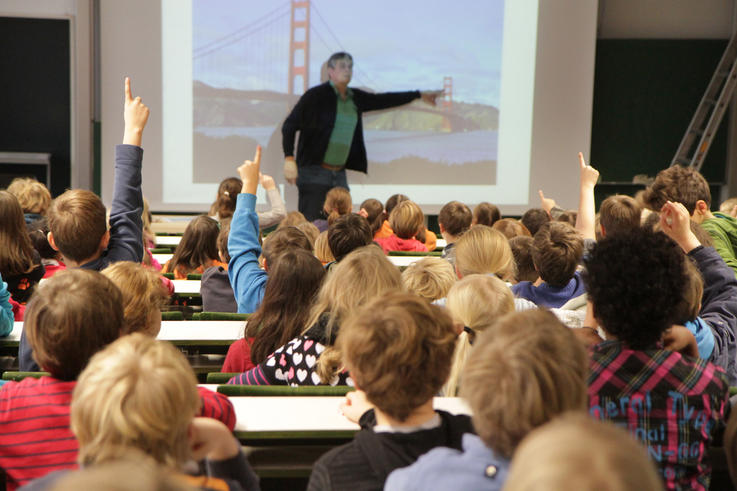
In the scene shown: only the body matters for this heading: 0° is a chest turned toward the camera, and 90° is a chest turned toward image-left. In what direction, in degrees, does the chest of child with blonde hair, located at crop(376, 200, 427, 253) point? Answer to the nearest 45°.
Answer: approximately 180°

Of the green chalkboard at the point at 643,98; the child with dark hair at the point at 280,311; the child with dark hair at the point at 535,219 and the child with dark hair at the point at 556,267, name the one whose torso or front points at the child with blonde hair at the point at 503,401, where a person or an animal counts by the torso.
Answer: the green chalkboard

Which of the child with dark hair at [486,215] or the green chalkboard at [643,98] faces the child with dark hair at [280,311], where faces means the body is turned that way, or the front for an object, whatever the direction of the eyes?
the green chalkboard

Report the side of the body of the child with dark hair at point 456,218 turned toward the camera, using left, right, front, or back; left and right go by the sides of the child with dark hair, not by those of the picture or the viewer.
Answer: back

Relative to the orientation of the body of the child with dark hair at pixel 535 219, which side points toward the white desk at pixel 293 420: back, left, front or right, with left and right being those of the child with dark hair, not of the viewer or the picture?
back

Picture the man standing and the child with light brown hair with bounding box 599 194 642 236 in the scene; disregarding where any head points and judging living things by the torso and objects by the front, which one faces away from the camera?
the child with light brown hair

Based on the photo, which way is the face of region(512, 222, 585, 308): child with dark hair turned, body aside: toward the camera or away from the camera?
away from the camera

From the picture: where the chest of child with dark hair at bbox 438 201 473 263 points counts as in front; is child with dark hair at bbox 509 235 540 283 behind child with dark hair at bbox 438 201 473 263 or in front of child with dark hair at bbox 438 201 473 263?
behind

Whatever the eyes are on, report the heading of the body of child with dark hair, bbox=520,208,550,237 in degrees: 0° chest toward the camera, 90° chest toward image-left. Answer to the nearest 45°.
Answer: approximately 180°

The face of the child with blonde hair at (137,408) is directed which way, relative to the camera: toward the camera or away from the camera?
away from the camera

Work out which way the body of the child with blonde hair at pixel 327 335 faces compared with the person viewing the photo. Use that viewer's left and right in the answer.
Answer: facing away from the viewer and to the right of the viewer

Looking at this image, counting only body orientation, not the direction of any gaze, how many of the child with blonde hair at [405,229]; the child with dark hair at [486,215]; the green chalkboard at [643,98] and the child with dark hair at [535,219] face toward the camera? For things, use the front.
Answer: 1

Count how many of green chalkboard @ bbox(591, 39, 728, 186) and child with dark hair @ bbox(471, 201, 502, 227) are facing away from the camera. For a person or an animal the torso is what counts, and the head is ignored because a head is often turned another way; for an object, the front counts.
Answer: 1

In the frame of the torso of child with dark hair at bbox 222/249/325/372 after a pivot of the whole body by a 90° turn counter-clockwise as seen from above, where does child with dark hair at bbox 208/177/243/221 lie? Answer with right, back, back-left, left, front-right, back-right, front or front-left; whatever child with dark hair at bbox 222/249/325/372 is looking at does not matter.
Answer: right

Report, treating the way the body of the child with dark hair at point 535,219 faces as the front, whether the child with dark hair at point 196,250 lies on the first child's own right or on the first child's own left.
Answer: on the first child's own left

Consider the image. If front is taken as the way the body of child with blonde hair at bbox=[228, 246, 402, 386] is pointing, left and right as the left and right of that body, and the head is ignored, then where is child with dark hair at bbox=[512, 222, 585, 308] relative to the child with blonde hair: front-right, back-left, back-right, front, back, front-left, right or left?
front

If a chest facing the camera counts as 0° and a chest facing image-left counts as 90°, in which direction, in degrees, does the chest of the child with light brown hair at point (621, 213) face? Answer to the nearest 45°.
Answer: approximately 180°

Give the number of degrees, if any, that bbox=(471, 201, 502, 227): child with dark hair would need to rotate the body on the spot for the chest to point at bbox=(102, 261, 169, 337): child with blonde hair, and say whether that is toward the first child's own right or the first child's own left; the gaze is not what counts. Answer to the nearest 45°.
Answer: approximately 180°

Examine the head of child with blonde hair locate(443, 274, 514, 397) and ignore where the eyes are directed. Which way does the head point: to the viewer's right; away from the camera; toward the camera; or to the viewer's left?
away from the camera

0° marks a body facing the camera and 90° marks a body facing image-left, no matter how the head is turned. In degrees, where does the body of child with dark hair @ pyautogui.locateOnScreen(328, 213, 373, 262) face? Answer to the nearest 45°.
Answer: approximately 180°

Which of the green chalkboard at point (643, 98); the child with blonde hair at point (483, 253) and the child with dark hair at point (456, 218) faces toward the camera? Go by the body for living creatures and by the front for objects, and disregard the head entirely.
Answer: the green chalkboard
